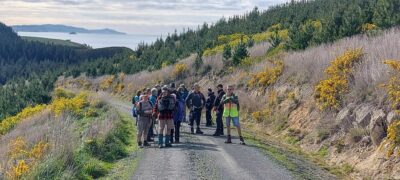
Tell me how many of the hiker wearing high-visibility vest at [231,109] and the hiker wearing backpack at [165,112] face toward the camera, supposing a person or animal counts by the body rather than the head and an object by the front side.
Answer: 2

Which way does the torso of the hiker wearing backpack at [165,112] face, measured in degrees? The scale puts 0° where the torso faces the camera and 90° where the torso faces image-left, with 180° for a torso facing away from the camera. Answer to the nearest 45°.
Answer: approximately 0°

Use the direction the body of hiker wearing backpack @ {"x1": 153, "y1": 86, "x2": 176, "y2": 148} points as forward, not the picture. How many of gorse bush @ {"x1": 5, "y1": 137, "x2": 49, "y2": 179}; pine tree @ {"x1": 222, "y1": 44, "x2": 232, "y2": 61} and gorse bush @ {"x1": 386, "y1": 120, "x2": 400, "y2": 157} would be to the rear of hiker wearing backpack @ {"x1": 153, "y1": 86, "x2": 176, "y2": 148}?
1

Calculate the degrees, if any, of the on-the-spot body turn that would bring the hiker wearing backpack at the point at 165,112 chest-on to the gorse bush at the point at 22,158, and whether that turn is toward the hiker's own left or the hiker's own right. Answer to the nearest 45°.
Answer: approximately 45° to the hiker's own right

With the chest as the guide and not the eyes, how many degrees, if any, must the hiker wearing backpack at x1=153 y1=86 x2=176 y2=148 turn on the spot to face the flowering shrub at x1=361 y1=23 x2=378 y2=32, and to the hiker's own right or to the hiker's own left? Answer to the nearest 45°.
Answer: approximately 135° to the hiker's own left

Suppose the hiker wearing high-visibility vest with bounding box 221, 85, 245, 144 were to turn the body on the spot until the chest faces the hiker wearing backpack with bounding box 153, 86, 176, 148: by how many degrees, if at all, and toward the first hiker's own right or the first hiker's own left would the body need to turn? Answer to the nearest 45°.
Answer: approximately 45° to the first hiker's own right

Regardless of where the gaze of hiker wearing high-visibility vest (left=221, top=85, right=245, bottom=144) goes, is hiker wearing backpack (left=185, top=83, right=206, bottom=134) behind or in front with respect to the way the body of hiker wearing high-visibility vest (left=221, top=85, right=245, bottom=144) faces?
behind

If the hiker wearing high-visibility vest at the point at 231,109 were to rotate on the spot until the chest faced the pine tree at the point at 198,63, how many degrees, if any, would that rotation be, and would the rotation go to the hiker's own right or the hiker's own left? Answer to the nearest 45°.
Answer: approximately 180°

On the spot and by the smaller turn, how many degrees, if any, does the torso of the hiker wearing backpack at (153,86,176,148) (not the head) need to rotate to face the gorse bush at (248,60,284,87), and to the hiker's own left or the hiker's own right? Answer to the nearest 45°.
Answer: approximately 135° to the hiker's own left

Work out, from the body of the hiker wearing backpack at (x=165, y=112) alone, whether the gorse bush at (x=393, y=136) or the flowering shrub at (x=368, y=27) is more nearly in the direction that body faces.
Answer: the gorse bush
